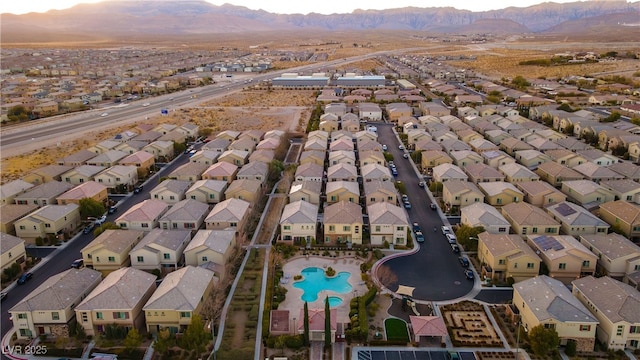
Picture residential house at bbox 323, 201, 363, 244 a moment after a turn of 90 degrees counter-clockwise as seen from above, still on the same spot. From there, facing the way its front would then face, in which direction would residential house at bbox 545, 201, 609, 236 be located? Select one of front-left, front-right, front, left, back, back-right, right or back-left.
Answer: front

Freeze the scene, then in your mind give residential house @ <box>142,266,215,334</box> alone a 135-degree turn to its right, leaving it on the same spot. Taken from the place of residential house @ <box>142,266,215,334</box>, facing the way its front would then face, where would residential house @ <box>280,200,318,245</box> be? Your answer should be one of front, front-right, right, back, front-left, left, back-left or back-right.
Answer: right

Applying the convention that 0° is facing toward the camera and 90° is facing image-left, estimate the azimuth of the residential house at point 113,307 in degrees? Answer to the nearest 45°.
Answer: approximately 0°

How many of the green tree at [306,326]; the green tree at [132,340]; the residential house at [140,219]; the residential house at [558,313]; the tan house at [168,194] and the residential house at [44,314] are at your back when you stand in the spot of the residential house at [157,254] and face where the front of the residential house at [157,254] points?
2

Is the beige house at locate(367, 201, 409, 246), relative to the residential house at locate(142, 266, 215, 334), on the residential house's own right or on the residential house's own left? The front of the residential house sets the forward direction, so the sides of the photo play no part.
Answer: on the residential house's own left

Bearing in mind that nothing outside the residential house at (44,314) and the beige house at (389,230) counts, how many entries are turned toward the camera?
2

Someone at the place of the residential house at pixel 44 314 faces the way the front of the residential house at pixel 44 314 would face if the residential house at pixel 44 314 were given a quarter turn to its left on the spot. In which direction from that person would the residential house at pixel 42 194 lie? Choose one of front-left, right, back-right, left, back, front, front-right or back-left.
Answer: left

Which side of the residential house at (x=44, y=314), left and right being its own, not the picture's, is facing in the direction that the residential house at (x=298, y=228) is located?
left
